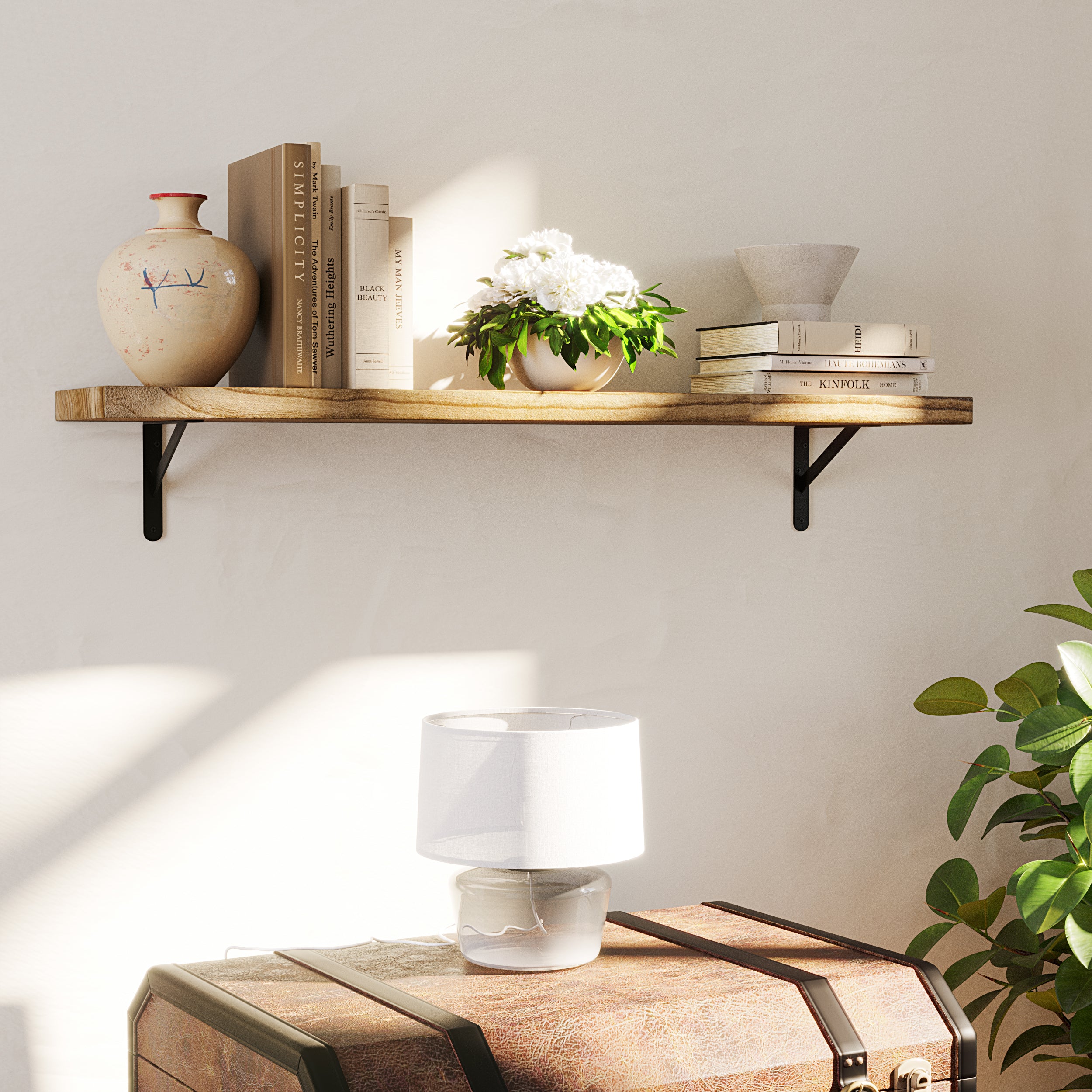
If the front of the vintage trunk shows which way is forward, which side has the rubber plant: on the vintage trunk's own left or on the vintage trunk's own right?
on the vintage trunk's own left

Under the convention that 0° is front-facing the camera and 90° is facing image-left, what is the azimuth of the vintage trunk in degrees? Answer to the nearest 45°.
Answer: approximately 315°

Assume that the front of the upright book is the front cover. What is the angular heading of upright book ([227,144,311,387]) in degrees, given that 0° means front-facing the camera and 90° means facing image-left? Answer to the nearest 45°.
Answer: approximately 270°

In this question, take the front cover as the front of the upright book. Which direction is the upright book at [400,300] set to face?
to the viewer's right

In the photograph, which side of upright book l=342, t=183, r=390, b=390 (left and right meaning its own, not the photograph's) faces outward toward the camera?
right
